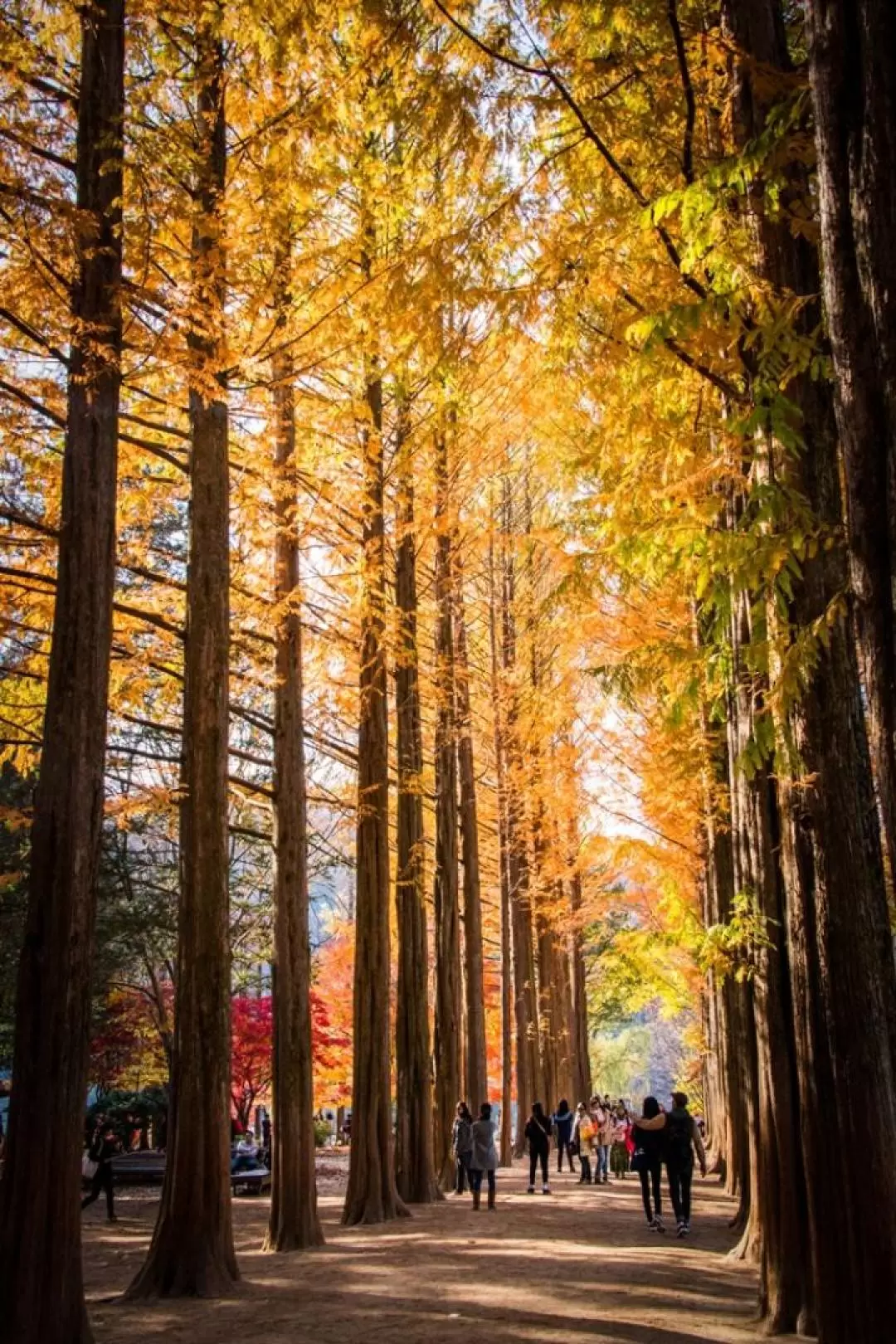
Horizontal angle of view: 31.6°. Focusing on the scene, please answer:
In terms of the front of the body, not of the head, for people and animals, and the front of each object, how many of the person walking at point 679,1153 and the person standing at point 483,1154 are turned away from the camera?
2

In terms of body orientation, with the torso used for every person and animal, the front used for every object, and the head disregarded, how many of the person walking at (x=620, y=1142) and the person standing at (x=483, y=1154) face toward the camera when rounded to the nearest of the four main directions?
1

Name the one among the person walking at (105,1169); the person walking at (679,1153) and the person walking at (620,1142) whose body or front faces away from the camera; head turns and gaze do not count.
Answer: the person walking at (679,1153)

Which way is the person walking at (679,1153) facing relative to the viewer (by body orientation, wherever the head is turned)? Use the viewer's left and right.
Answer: facing away from the viewer

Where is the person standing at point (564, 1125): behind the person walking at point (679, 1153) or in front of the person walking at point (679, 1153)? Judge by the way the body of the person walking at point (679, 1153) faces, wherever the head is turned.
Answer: in front

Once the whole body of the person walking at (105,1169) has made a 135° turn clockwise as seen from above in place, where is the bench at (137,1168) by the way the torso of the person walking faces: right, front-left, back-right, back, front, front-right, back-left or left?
back-right

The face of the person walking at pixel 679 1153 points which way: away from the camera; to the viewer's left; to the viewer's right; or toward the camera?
away from the camera

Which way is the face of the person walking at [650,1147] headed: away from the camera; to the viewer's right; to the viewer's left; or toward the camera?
away from the camera

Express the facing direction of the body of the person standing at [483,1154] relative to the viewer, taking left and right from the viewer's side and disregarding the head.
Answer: facing away from the viewer

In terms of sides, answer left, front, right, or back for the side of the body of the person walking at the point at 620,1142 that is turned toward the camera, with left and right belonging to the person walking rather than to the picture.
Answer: front
